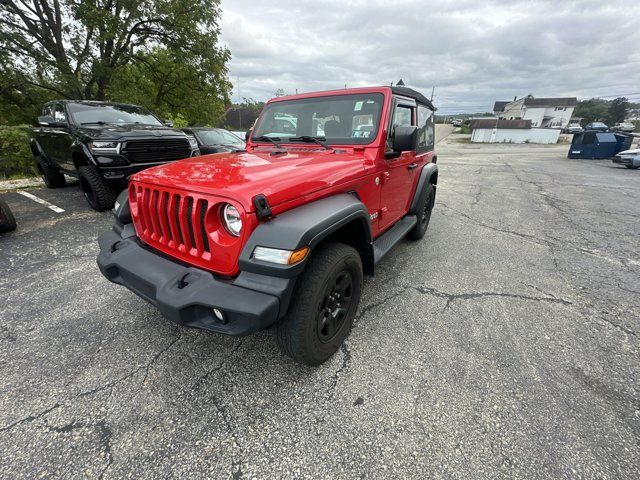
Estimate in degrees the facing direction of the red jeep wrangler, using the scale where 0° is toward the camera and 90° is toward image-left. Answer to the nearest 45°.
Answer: approximately 45°

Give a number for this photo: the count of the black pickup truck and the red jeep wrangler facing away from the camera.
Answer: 0

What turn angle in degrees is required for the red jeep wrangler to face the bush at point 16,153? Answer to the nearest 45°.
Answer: approximately 90° to its right

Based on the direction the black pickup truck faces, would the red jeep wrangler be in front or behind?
in front

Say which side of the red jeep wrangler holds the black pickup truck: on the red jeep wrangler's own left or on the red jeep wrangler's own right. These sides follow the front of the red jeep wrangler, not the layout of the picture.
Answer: on the red jeep wrangler's own right

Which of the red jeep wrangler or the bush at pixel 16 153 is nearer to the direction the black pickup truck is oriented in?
the red jeep wrangler

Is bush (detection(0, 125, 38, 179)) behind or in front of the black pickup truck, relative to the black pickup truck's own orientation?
behind

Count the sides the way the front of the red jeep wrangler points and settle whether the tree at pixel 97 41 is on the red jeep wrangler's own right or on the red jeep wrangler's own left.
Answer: on the red jeep wrangler's own right
